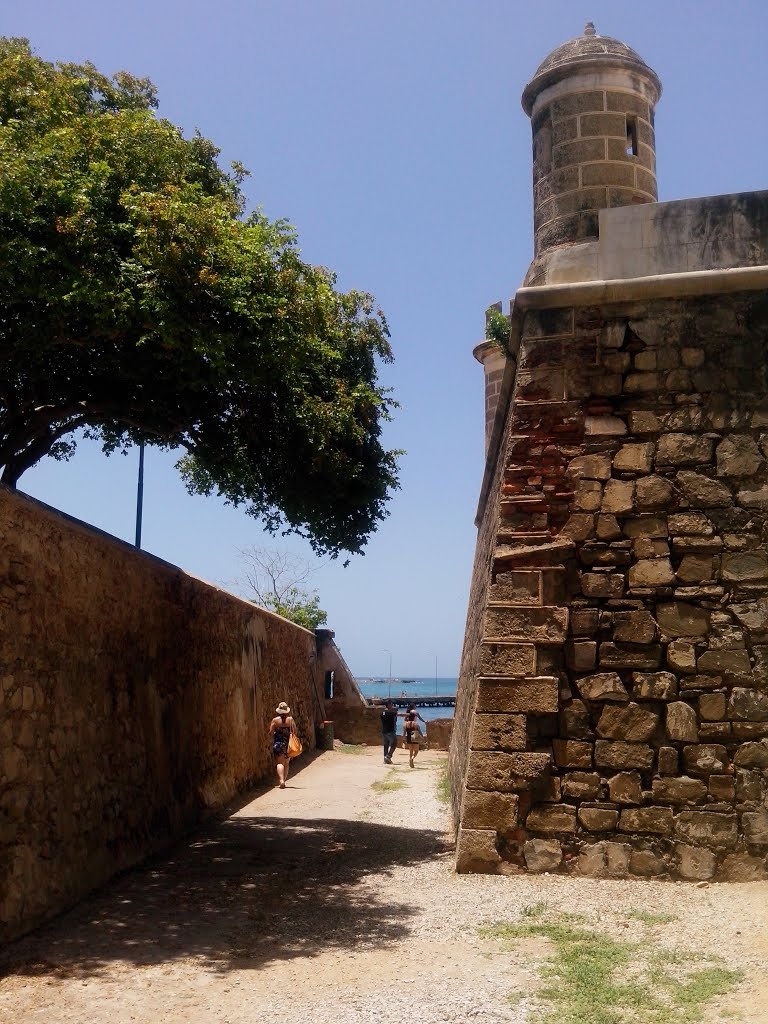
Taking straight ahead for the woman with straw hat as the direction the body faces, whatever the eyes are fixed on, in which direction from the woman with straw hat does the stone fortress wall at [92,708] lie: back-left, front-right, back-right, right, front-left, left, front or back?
back

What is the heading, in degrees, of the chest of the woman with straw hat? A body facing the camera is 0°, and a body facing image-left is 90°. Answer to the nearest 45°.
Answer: approximately 180°

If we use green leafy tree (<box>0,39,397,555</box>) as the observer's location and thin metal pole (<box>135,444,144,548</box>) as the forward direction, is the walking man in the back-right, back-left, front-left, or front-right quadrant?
front-right

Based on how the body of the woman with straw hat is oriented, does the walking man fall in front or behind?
in front

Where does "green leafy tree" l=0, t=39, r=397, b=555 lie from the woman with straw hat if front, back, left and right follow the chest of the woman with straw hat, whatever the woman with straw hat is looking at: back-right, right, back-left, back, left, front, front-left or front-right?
back

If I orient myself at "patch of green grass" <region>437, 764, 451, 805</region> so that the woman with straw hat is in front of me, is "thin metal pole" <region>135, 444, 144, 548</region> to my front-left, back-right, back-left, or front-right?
front-left

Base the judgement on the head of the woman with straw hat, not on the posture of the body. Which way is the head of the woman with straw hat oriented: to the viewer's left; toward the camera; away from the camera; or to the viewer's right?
away from the camera
